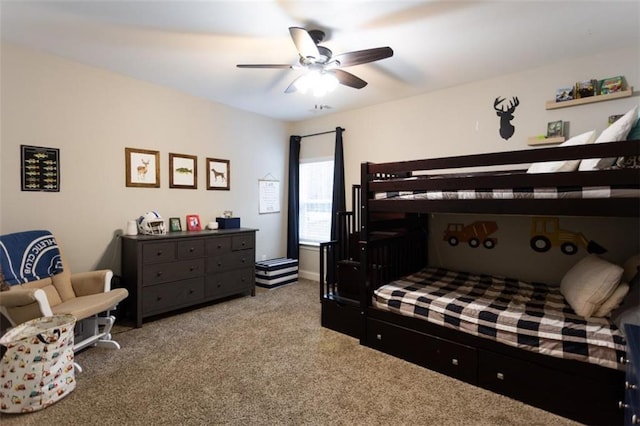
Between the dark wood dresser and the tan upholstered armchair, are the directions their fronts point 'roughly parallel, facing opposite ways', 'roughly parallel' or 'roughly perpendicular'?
roughly parallel

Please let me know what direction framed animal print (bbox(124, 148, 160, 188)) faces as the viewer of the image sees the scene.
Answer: facing the viewer and to the right of the viewer

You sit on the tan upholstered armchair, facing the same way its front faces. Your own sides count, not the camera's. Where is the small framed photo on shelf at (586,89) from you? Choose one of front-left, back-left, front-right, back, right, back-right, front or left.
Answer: front

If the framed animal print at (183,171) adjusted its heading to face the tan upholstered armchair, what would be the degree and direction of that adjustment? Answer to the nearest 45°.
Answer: approximately 90° to its right

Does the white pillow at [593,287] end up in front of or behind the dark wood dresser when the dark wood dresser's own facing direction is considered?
in front

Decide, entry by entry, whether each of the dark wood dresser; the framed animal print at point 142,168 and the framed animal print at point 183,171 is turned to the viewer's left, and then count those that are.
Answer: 0

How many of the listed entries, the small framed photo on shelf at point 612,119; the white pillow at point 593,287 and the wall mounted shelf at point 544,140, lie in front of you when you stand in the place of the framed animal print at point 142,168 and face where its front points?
3

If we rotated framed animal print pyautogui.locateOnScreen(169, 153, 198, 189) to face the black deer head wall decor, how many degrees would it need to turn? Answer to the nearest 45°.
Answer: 0° — it already faces it

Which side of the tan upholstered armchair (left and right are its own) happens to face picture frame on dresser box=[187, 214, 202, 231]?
left

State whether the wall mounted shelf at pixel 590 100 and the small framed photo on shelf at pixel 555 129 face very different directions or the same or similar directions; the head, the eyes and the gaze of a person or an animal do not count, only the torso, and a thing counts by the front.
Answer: same or similar directions

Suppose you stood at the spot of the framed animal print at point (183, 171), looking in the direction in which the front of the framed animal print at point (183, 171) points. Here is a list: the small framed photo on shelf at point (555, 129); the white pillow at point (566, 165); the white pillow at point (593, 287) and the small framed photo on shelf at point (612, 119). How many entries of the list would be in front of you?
4

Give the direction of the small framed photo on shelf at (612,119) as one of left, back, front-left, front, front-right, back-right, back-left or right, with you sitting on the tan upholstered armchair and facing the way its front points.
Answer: front

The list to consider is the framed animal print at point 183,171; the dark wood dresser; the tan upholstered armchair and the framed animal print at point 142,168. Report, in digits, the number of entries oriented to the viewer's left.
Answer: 0

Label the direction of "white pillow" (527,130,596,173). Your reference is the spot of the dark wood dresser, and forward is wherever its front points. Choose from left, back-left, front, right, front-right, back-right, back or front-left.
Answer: front

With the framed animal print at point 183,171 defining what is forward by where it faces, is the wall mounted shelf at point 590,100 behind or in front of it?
in front

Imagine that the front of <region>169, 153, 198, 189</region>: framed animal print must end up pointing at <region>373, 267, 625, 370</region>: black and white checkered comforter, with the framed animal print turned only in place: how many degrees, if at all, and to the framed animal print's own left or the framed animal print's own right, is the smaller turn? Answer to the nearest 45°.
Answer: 0° — it already faces it

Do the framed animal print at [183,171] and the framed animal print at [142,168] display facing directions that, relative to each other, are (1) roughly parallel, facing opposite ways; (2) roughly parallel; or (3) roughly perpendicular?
roughly parallel
